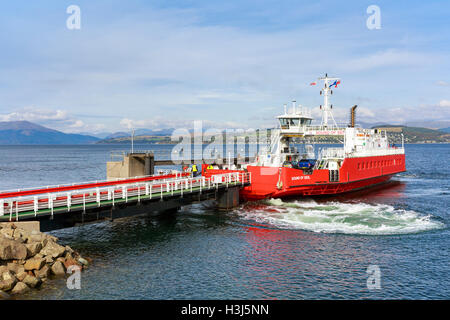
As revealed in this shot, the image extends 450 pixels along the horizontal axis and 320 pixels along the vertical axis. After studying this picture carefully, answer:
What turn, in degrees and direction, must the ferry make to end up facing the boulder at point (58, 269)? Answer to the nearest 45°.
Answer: approximately 45° to its left

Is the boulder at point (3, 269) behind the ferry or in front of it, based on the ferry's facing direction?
in front

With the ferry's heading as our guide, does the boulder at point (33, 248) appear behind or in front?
in front

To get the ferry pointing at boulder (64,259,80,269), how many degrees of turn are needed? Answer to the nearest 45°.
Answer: approximately 45° to its left

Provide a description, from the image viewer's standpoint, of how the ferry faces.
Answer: facing the viewer and to the left of the viewer

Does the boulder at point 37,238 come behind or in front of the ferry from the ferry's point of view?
in front

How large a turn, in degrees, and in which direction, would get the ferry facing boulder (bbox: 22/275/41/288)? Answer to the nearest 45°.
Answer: approximately 45° to its left
